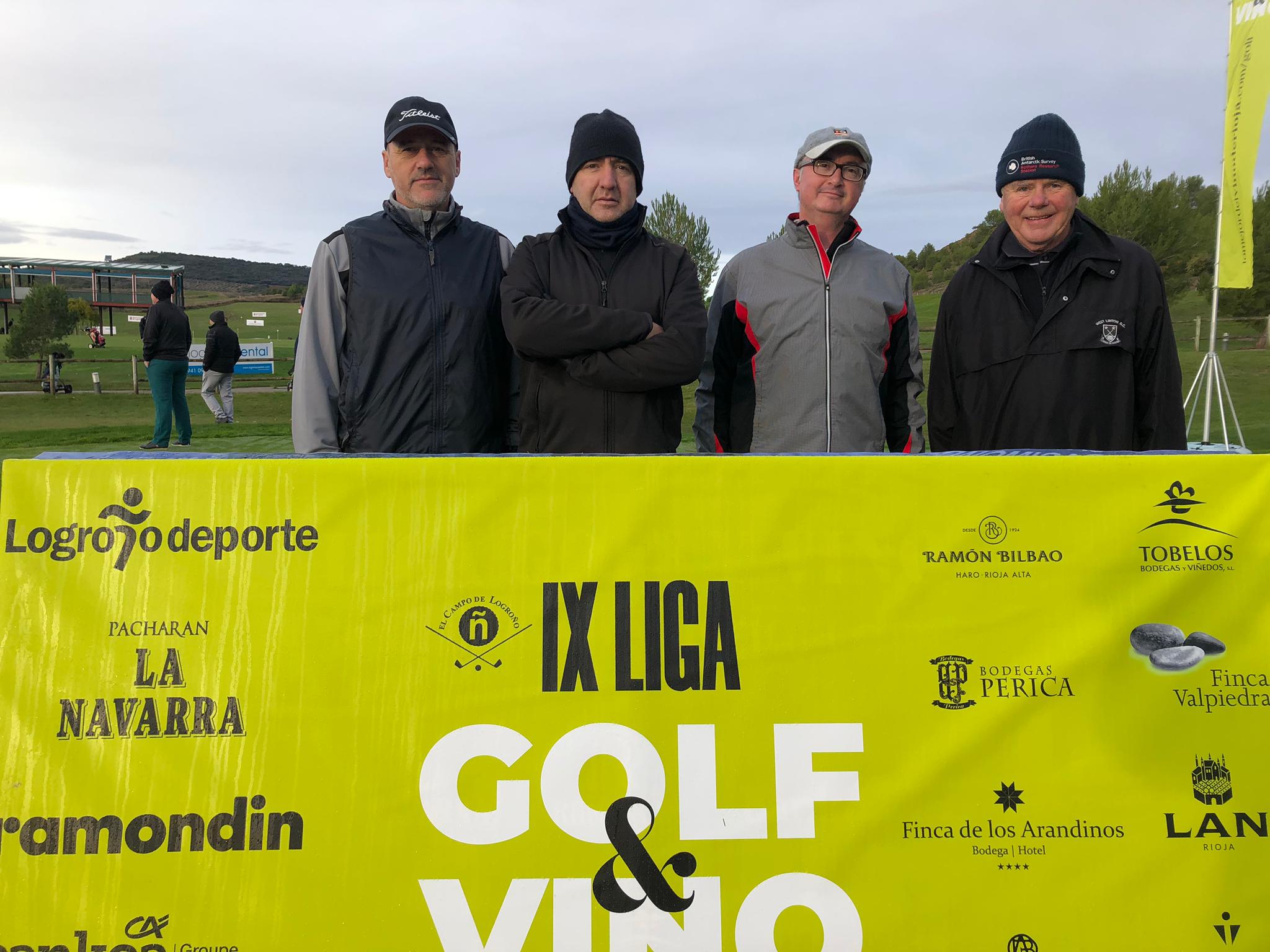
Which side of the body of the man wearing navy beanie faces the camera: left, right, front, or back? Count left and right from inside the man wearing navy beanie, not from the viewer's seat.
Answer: front

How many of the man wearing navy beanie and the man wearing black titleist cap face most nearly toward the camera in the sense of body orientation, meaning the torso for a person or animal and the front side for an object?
2

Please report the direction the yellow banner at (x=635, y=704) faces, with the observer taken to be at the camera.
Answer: facing the viewer

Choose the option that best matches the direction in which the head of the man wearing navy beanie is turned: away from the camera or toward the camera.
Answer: toward the camera

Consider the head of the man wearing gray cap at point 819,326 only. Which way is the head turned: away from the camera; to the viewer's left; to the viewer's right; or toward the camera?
toward the camera

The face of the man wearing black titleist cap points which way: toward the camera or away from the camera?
toward the camera

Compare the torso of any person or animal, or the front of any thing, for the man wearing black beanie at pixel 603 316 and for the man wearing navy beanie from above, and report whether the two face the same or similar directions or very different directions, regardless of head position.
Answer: same or similar directions

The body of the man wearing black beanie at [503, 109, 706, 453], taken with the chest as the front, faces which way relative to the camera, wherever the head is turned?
toward the camera

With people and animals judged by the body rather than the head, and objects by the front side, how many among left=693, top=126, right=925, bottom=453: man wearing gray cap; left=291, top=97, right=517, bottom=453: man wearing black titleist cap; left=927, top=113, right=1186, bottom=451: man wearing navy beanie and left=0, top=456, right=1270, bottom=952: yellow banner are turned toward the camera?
4
